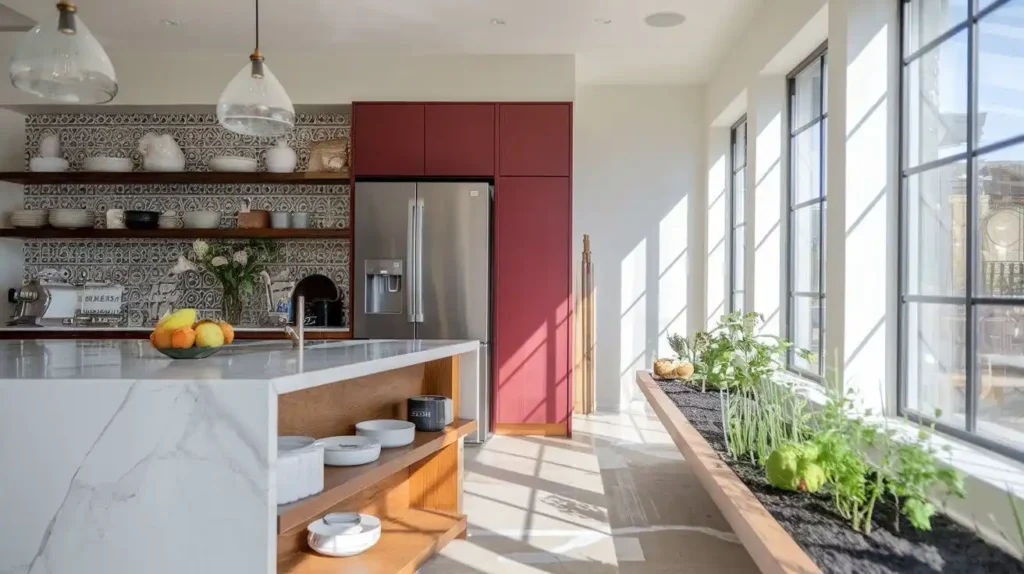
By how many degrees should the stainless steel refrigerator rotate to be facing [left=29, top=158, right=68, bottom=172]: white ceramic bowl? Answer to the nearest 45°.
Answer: approximately 90° to its right

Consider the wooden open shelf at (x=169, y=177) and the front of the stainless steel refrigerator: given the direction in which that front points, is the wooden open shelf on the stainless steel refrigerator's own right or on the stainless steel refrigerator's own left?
on the stainless steel refrigerator's own right

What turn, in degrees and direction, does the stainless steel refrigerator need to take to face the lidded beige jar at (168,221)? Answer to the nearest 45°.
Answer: approximately 90° to its right

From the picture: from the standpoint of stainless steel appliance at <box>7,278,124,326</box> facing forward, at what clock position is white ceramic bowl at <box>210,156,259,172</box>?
The white ceramic bowl is roughly at 10 o'clock from the stainless steel appliance.

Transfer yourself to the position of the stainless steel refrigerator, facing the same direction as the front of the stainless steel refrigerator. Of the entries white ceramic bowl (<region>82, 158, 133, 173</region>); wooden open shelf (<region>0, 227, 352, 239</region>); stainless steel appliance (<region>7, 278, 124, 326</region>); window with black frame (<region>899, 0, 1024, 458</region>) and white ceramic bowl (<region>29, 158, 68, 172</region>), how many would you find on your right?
4

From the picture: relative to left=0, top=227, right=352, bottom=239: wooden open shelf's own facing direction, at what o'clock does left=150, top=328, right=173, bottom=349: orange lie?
The orange is roughly at 12 o'clock from the wooden open shelf.
